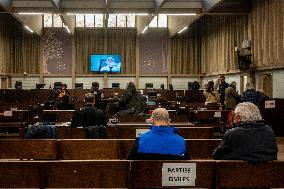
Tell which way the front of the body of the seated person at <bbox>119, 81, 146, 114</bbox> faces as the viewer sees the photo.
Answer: away from the camera

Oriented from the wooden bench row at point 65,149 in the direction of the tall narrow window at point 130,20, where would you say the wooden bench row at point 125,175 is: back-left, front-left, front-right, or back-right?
back-right

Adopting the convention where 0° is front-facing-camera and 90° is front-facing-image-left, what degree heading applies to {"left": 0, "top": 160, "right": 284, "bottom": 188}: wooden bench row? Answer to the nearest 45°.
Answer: approximately 180°

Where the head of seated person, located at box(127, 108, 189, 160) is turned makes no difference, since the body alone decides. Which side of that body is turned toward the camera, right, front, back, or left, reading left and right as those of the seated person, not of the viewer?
back

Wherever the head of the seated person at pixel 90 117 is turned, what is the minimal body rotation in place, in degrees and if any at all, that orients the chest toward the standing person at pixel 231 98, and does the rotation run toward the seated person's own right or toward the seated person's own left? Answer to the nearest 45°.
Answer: approximately 45° to the seated person's own right

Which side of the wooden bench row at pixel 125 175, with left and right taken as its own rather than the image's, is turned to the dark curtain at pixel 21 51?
front

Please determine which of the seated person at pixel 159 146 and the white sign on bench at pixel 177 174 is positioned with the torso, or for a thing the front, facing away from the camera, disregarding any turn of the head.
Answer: the seated person

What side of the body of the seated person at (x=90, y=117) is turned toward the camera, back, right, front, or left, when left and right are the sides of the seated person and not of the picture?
back

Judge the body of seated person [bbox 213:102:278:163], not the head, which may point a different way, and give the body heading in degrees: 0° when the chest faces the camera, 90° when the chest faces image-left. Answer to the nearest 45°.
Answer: approximately 135°

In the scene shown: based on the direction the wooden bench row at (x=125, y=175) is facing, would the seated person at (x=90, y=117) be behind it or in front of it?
in front

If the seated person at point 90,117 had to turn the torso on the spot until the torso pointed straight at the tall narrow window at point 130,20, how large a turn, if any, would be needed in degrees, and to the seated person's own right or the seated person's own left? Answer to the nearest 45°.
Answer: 0° — they already face it

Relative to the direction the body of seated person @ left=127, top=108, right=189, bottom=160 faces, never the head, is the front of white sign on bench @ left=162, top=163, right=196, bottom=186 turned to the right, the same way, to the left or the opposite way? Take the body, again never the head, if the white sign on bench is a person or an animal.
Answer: the opposite way

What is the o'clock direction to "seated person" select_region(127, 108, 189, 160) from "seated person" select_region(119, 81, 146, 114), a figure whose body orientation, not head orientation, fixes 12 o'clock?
"seated person" select_region(127, 108, 189, 160) is roughly at 6 o'clock from "seated person" select_region(119, 81, 146, 114).

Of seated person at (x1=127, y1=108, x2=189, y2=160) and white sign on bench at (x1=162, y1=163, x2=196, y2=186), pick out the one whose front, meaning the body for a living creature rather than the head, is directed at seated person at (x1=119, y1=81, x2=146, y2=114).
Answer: seated person at (x1=127, y1=108, x2=189, y2=160)
